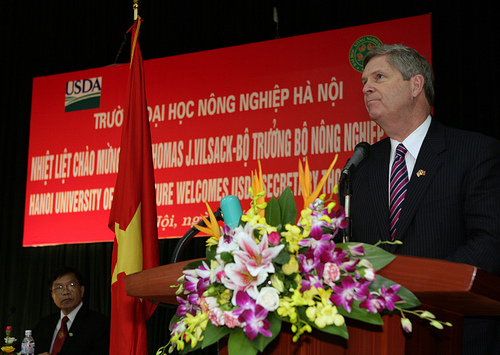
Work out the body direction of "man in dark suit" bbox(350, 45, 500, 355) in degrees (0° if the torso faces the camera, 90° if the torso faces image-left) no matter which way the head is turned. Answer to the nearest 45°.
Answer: approximately 45°

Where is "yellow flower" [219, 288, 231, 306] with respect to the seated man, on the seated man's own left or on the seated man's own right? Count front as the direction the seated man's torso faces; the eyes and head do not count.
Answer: on the seated man's own left

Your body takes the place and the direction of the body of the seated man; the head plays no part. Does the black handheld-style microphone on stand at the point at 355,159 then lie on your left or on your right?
on your left

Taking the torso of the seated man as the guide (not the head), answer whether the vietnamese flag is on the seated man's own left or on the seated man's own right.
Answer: on the seated man's own left

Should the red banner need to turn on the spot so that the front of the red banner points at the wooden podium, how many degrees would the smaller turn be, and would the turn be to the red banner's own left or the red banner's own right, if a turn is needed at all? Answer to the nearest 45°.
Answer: approximately 45° to the red banner's own left

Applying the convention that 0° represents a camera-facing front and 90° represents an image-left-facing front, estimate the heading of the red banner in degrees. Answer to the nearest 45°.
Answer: approximately 45°

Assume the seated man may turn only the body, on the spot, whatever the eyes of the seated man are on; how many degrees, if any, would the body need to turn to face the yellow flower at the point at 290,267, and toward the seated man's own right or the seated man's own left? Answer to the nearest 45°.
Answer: approximately 45° to the seated man's own left
